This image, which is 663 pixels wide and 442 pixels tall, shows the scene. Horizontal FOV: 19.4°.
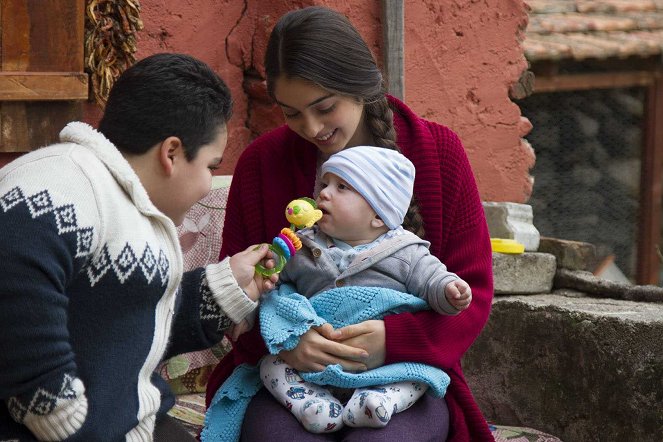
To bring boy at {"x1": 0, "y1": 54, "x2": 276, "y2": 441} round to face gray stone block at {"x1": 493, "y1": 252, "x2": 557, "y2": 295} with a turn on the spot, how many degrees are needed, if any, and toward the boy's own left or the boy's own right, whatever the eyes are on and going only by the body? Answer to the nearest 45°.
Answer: approximately 45° to the boy's own left

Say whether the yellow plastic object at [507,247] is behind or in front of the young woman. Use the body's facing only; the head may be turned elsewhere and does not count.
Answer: behind

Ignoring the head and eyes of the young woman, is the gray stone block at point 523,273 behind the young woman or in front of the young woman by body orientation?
behind

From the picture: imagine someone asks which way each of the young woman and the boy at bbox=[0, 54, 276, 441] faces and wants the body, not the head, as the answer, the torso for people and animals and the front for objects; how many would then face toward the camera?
1

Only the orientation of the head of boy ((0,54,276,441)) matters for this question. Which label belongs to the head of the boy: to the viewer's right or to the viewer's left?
to the viewer's right

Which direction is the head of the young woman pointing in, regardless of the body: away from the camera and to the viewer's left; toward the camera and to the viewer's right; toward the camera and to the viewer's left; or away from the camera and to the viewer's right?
toward the camera and to the viewer's left

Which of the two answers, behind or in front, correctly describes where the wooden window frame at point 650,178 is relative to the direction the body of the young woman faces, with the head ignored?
behind

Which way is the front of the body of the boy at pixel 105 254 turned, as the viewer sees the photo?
to the viewer's right

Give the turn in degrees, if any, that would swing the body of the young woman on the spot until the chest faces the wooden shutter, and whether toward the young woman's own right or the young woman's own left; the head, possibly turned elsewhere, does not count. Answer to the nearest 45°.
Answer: approximately 135° to the young woman's own right

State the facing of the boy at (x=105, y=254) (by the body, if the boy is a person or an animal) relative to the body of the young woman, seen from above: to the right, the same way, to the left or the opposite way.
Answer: to the left

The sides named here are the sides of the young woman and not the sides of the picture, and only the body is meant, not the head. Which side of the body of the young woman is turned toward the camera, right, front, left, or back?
front
